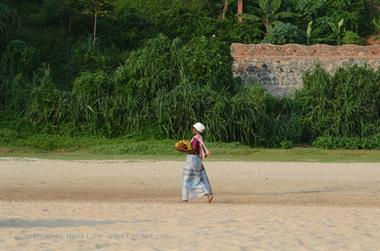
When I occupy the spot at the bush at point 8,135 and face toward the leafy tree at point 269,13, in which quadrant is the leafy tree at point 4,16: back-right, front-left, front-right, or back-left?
front-left

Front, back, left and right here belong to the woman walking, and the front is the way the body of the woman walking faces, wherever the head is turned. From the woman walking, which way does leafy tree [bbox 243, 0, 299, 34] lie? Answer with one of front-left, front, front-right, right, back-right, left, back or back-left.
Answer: right

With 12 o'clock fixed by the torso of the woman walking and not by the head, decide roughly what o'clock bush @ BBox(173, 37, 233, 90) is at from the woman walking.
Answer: The bush is roughly at 3 o'clock from the woman walking.

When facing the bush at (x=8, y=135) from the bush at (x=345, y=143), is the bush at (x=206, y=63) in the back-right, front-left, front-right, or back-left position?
front-right

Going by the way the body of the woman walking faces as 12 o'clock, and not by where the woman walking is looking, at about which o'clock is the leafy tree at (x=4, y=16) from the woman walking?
The leafy tree is roughly at 2 o'clock from the woman walking.

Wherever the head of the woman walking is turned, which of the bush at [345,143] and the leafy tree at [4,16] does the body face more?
the leafy tree

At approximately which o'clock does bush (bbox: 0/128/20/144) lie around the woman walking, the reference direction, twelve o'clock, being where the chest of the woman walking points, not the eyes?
The bush is roughly at 2 o'clock from the woman walking.

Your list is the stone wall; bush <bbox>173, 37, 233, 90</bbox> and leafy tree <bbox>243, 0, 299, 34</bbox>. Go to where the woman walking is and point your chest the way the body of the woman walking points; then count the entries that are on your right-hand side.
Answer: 3

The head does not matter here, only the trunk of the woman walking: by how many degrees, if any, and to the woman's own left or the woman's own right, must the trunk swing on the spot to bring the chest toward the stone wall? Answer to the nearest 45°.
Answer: approximately 90° to the woman's own right

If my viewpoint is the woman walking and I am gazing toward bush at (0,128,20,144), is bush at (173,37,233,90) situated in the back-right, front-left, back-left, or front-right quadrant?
front-right

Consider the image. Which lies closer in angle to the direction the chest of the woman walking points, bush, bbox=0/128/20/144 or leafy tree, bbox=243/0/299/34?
the bush

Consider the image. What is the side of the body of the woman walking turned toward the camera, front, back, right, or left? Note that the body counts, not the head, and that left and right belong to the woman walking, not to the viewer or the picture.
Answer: left
